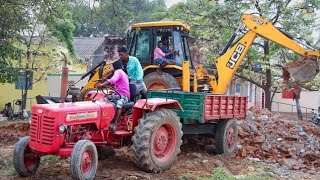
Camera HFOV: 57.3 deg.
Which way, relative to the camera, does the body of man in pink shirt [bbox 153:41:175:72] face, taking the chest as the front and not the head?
to the viewer's right

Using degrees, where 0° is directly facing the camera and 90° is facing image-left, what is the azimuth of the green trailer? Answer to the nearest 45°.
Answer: approximately 45°

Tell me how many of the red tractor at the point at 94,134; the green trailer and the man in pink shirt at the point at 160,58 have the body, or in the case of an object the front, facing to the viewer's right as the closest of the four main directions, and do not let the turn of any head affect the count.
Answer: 1

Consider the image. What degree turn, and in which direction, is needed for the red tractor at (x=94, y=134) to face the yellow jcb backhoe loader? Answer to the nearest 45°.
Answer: approximately 180°

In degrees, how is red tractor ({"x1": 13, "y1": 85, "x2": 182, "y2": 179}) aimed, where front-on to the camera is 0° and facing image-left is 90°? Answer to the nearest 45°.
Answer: approximately 45°

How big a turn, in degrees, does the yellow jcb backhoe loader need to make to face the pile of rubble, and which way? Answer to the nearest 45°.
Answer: approximately 180°

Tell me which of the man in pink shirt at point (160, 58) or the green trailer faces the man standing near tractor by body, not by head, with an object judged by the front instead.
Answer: the green trailer

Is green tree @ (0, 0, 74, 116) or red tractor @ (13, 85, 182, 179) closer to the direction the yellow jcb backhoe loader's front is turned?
the green tree

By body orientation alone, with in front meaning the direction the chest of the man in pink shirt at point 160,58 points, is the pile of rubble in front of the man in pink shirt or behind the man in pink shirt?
in front

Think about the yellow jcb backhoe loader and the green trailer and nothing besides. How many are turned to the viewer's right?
0

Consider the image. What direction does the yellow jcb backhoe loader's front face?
to the viewer's left
